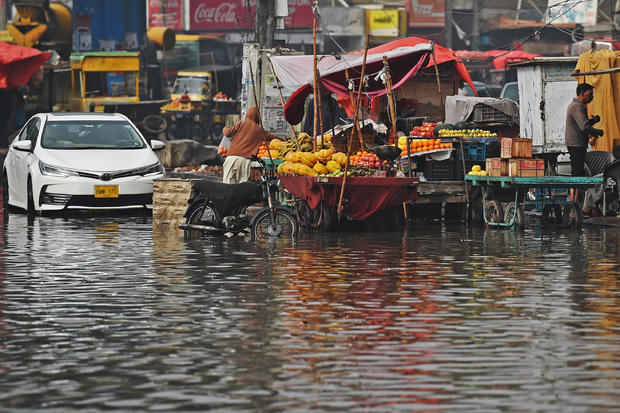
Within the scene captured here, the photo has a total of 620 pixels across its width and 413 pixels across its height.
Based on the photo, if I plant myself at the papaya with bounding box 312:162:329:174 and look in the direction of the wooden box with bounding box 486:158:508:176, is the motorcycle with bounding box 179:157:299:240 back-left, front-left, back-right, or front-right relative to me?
back-right

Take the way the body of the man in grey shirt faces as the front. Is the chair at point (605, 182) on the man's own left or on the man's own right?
on the man's own left
